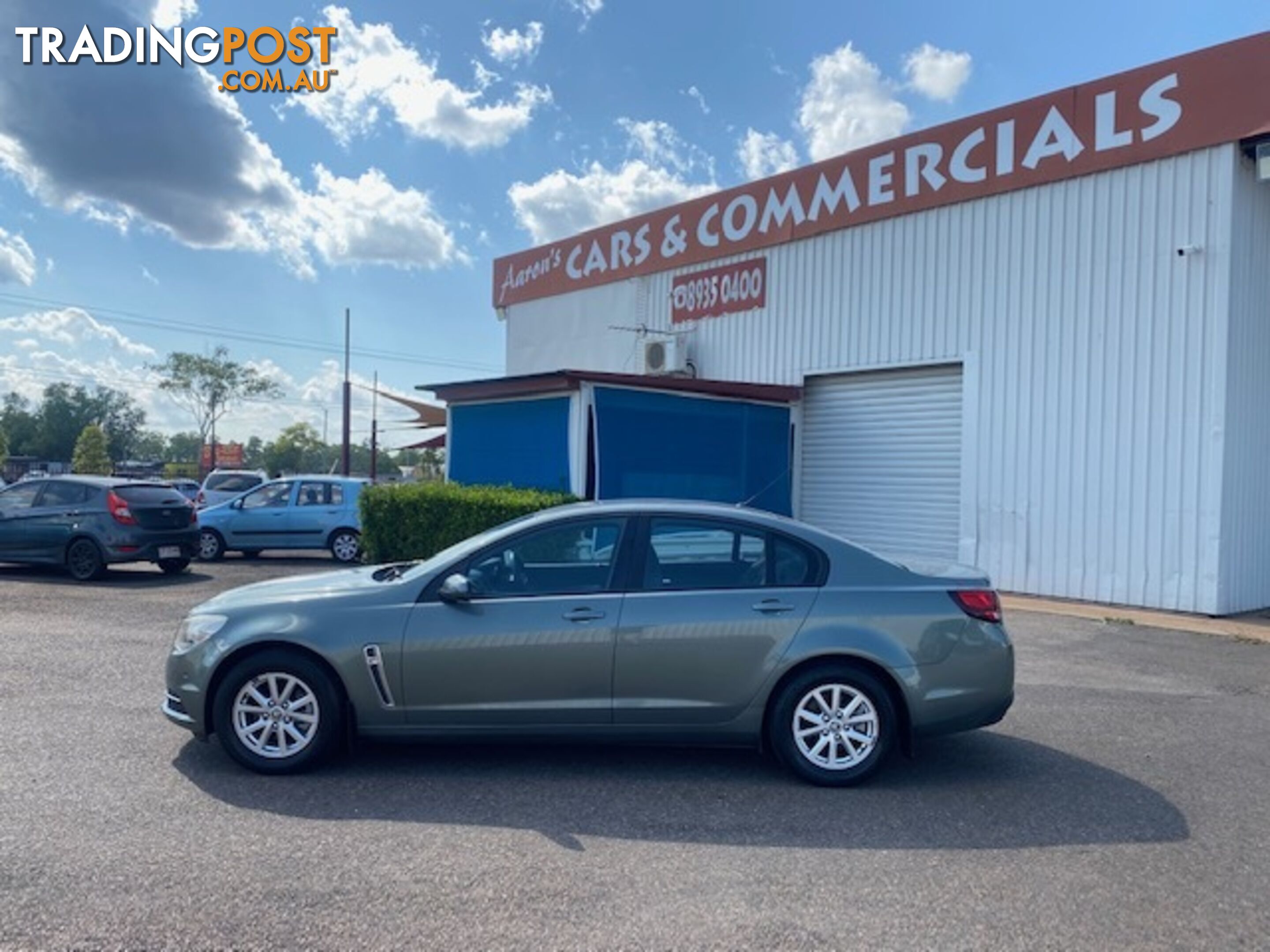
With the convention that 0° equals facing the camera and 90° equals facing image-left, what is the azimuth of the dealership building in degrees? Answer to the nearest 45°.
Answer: approximately 45°

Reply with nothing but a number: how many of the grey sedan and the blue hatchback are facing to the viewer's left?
2

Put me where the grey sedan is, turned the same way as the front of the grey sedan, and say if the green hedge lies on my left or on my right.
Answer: on my right

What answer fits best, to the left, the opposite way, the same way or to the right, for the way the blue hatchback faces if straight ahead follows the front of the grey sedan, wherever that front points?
the same way

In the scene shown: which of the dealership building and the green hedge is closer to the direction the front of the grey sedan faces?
the green hedge

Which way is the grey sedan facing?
to the viewer's left

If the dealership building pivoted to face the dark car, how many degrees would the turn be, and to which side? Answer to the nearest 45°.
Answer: approximately 45° to its right

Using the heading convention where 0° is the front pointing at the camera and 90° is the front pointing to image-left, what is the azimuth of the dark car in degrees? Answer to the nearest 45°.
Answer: approximately 135°

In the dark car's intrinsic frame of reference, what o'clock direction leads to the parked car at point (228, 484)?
The parked car is roughly at 2 o'clock from the dark car.

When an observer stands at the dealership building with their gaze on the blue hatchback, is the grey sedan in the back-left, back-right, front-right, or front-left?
front-left

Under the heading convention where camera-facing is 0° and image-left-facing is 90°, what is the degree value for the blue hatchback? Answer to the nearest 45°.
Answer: approximately 90°
